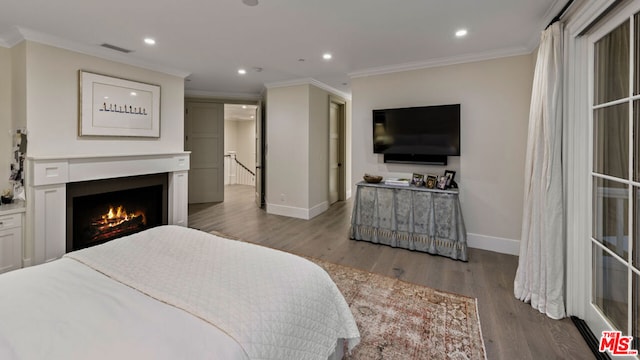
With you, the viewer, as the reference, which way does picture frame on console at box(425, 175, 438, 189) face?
facing the viewer and to the left of the viewer

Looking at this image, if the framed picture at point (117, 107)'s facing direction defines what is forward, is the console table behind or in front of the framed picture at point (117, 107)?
in front

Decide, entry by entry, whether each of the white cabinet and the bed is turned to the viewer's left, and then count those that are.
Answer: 0

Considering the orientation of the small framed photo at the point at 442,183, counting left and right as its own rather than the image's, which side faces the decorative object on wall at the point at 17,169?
right

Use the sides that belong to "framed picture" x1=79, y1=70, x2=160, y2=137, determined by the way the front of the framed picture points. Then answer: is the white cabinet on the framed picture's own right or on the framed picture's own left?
on the framed picture's own right

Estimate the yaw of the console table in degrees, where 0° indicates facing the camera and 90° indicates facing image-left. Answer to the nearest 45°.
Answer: approximately 45°

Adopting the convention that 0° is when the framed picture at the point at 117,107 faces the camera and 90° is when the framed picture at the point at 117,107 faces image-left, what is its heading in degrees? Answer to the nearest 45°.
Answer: approximately 315°
